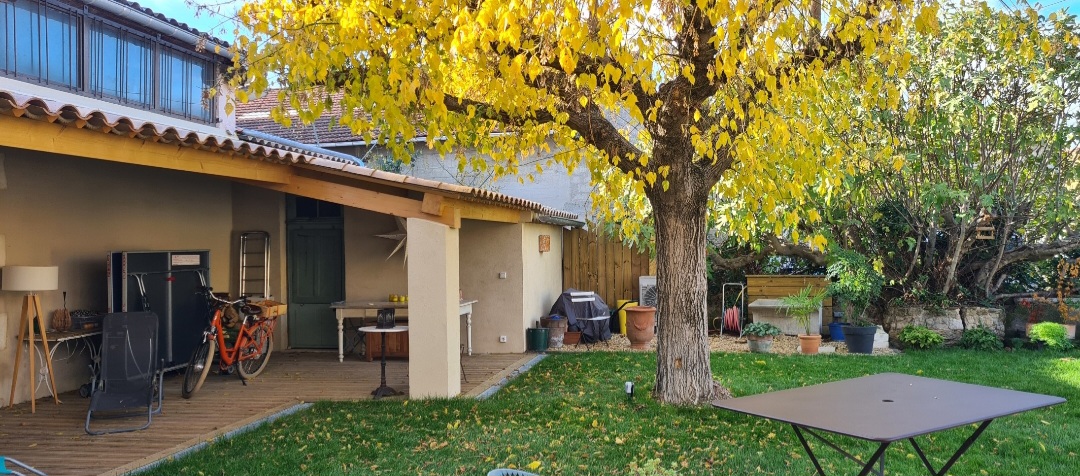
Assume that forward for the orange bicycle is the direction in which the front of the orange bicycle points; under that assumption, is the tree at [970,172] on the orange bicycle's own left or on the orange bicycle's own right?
on the orange bicycle's own left

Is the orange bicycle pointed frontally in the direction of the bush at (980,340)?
no

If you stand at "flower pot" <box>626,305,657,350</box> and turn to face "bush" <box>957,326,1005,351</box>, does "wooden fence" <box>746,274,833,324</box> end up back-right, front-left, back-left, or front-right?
front-left

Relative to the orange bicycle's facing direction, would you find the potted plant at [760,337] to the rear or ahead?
to the rear

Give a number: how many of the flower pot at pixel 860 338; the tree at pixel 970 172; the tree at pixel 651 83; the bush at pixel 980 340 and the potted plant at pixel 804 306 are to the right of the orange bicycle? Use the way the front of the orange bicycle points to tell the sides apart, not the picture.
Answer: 0

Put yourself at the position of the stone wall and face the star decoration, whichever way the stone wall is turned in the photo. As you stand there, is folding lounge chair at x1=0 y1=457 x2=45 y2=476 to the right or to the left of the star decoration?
left

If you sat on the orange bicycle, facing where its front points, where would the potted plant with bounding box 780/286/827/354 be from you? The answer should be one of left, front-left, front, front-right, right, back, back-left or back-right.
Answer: back-left

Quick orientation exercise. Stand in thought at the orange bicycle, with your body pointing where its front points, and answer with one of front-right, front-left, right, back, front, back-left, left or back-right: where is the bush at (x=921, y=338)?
back-left

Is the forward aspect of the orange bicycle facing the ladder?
no

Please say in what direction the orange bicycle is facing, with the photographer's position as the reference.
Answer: facing the viewer and to the left of the viewer

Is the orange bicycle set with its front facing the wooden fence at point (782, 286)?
no
